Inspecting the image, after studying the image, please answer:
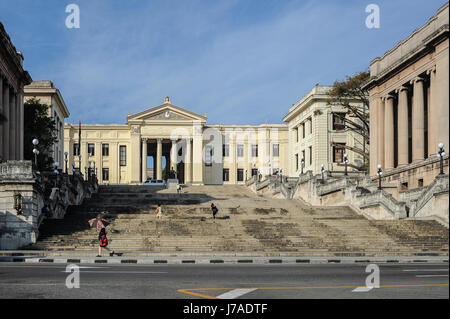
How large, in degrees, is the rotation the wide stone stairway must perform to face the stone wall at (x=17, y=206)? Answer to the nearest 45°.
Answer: approximately 90° to its right

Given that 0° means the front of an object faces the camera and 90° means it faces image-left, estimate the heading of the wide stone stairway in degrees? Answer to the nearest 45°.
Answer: approximately 0°
